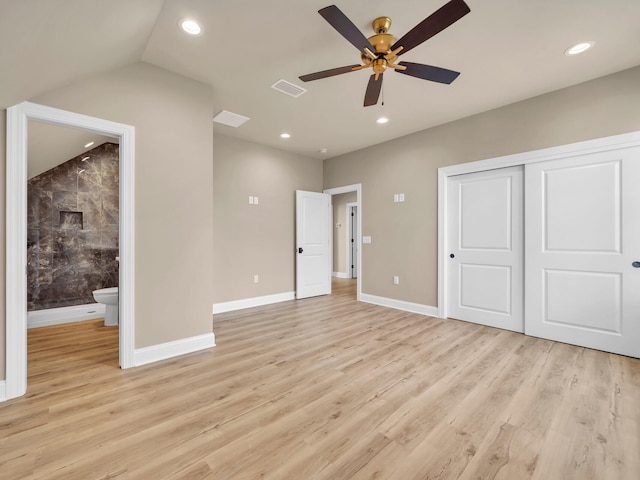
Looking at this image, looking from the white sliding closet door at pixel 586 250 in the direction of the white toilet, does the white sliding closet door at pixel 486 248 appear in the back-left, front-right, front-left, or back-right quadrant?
front-right

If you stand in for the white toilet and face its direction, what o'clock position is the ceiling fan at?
The ceiling fan is roughly at 8 o'clock from the white toilet.

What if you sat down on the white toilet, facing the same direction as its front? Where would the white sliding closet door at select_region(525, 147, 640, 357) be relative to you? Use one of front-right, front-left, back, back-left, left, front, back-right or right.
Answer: back-left

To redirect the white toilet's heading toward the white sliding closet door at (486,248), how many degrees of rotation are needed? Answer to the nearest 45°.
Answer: approximately 135° to its left

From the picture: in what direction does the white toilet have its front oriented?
to the viewer's left

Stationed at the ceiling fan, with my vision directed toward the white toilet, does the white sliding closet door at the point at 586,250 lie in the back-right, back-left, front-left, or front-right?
back-right

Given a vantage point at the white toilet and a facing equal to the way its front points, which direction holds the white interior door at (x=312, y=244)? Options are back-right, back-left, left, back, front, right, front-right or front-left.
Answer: back

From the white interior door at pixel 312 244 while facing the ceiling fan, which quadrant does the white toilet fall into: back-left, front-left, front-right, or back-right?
front-right

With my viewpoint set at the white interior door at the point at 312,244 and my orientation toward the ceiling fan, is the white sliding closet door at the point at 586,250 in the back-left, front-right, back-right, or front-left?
front-left

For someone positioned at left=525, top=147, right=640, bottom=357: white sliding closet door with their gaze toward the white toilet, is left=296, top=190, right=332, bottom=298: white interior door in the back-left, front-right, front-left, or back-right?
front-right

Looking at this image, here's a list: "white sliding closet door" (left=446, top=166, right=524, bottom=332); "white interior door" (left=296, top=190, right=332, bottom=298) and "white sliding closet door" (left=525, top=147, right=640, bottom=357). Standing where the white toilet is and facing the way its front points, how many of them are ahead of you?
0

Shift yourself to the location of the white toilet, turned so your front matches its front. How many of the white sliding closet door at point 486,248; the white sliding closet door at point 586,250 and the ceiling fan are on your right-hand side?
0

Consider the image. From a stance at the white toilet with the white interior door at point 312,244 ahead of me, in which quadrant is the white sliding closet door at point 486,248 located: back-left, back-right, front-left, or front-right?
front-right
